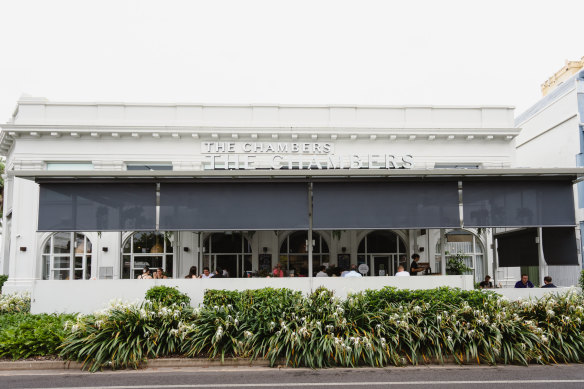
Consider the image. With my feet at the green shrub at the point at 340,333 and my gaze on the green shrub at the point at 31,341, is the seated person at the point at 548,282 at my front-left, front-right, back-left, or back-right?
back-right

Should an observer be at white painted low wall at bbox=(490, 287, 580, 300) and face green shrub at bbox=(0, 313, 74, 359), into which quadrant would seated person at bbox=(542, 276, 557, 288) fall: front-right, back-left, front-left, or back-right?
back-right

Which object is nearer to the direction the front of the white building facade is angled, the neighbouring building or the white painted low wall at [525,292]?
the white painted low wall

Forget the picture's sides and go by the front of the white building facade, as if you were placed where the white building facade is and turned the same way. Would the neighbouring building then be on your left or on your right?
on your left

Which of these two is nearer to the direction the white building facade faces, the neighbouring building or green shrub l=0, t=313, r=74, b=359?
the green shrub

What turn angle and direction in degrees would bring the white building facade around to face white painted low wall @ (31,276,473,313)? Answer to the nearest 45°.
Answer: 0° — it already faces it

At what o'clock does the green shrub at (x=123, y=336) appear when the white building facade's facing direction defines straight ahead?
The green shrub is roughly at 12 o'clock from the white building facade.

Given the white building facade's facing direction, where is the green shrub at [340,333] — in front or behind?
in front

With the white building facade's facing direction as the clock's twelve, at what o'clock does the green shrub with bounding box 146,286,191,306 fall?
The green shrub is roughly at 2 o'clock from the white building facade.

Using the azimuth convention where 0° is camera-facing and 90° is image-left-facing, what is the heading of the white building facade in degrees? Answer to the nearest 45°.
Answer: approximately 0°

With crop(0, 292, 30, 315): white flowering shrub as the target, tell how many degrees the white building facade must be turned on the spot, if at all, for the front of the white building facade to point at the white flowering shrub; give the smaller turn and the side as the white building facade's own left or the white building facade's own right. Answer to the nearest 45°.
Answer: approximately 45° to the white building facade's own right

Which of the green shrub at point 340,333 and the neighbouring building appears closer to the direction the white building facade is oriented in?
the green shrub

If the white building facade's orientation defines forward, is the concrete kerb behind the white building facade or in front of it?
in front

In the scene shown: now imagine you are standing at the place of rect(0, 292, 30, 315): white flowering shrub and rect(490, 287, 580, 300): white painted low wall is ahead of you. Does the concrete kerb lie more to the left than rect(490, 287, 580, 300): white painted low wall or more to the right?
right
